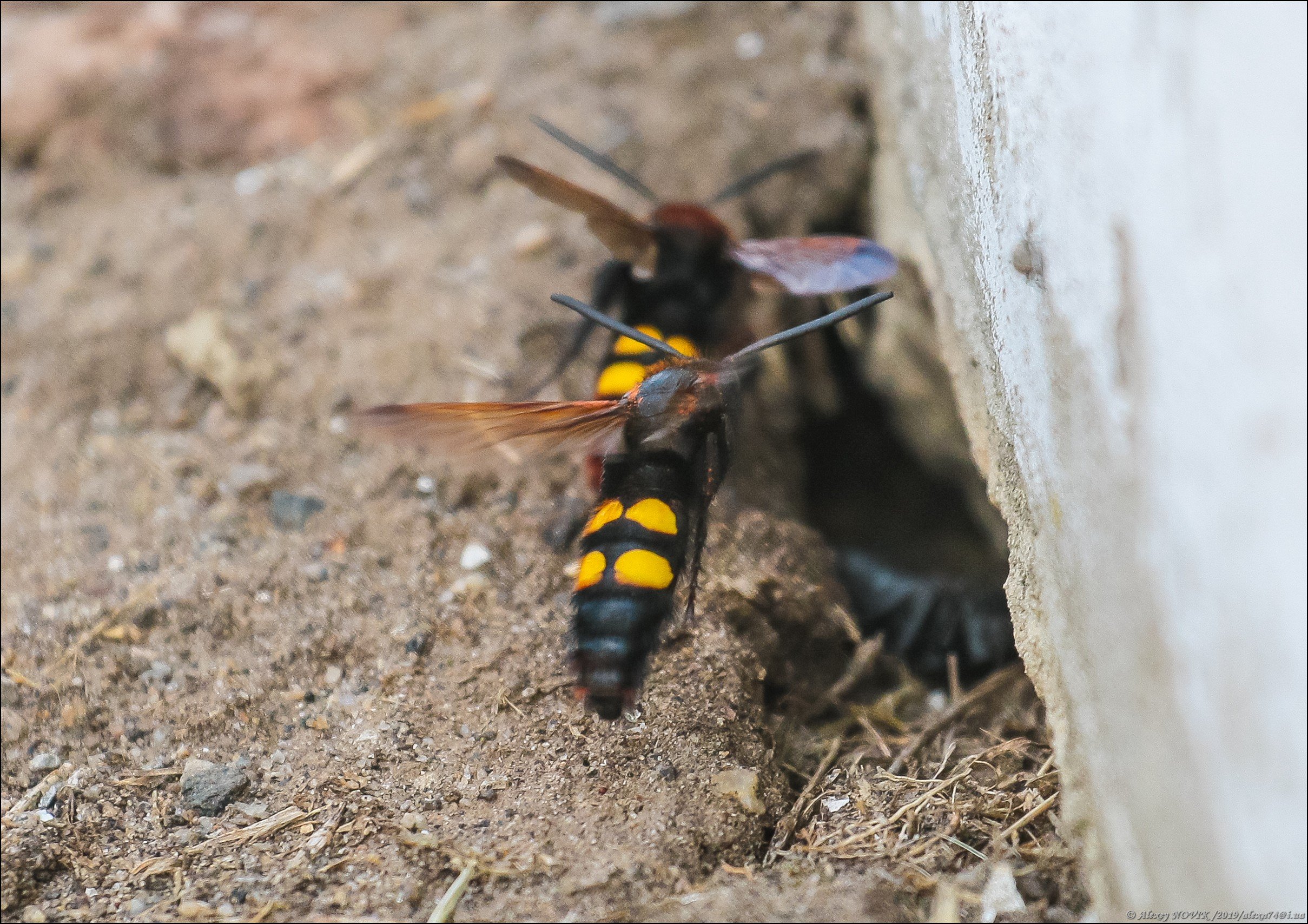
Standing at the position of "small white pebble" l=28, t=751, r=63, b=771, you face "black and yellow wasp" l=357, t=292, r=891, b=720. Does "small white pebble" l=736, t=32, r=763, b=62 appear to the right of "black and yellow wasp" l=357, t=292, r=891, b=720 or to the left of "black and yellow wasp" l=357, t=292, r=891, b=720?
left

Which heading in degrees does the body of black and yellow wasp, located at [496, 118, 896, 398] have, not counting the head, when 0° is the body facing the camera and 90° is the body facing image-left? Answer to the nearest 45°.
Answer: approximately 180°

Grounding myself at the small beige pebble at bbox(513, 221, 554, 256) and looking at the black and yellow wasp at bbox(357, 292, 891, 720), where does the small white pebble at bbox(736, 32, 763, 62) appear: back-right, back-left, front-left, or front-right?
back-left

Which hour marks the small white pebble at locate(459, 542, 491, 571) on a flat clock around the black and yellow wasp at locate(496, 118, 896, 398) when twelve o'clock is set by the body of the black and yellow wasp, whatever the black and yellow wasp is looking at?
The small white pebble is roughly at 7 o'clock from the black and yellow wasp.

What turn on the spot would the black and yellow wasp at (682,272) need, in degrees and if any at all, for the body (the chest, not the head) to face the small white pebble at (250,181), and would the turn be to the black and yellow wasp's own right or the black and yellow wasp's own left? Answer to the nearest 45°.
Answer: approximately 45° to the black and yellow wasp's own left

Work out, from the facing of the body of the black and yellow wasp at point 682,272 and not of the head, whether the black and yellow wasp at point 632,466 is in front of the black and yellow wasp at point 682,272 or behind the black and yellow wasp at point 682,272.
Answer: behind
